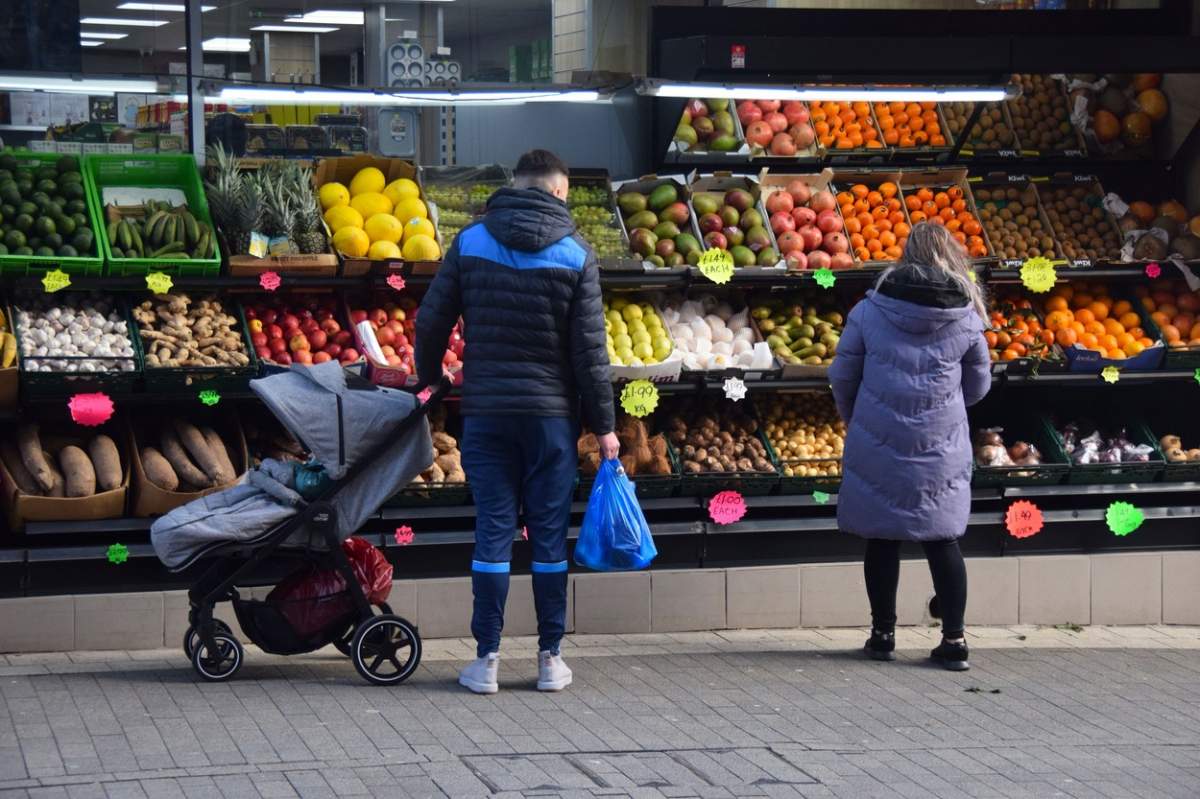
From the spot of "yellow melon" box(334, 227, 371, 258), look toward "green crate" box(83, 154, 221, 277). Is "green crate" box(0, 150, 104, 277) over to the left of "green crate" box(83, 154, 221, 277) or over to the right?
left

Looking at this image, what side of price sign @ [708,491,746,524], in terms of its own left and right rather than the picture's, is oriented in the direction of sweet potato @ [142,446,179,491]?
right

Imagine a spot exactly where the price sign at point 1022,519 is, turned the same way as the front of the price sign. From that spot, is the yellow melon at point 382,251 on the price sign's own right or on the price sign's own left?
on the price sign's own right

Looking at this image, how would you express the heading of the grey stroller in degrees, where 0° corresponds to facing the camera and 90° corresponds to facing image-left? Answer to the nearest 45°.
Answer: approximately 90°

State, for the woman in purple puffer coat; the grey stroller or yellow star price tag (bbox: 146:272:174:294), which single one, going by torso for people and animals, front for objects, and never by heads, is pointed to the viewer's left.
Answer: the grey stroller

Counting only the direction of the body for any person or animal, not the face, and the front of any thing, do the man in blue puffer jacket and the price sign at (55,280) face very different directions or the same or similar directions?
very different directions

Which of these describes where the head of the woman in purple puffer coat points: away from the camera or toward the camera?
away from the camera

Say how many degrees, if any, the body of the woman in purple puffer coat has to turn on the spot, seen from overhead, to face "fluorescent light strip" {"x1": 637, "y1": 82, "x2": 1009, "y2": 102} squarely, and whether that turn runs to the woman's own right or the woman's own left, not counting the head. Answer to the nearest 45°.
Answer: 0° — they already face it

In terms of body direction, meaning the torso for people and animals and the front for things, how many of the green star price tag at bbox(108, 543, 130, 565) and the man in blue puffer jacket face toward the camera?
1

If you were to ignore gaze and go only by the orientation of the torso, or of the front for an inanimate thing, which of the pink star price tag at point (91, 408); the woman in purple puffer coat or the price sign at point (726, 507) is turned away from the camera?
the woman in purple puffer coat

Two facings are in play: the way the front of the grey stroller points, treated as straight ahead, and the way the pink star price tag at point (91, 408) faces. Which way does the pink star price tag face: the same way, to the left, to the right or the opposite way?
to the left

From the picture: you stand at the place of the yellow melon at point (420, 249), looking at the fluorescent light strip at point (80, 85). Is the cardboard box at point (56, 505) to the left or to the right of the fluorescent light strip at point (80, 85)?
left
